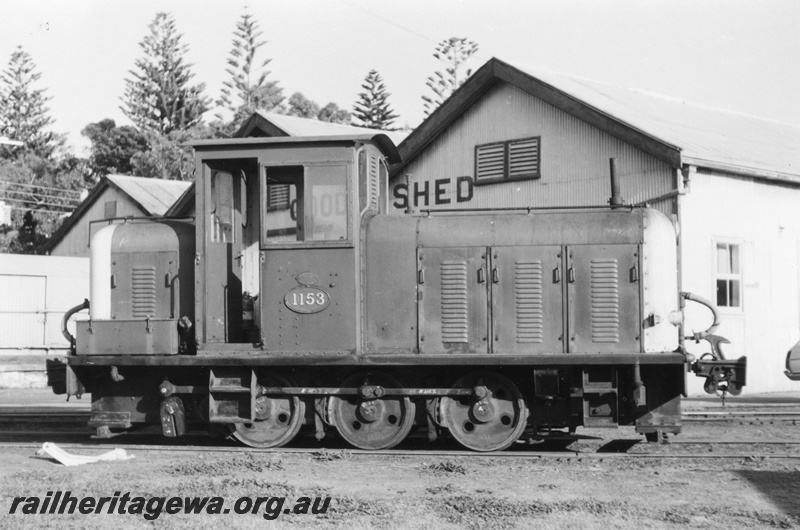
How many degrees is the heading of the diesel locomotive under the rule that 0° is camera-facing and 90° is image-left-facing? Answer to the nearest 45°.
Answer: approximately 270°

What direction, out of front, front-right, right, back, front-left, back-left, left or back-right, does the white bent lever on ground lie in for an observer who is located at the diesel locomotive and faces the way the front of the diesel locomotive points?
back

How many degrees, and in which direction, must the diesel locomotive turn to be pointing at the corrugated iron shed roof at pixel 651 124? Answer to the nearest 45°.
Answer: approximately 45° to its left
